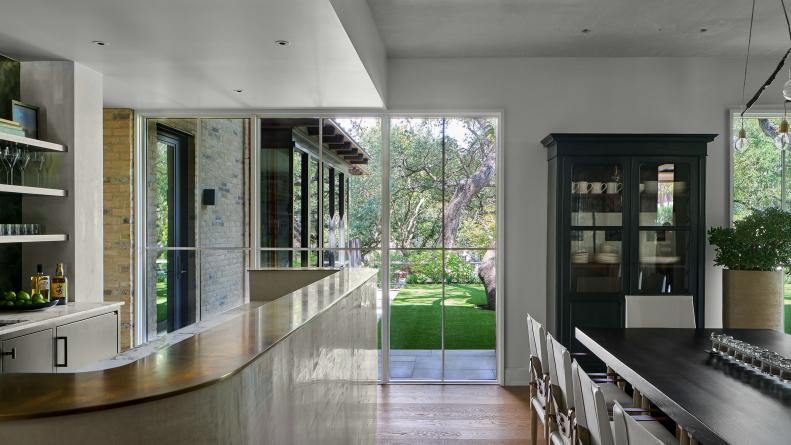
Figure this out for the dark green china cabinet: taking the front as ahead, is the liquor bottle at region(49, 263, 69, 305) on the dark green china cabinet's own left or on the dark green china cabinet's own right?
on the dark green china cabinet's own right

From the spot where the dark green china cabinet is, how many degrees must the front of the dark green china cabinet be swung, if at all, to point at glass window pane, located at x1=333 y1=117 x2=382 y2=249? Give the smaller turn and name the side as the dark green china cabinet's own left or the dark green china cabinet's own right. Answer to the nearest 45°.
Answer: approximately 90° to the dark green china cabinet's own right

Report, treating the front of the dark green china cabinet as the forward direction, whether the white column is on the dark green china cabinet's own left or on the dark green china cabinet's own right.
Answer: on the dark green china cabinet's own right

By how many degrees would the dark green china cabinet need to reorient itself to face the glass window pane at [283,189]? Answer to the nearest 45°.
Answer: approximately 90° to its right

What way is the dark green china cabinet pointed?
toward the camera

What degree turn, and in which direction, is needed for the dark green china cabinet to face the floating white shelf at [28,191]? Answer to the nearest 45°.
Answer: approximately 45° to its right

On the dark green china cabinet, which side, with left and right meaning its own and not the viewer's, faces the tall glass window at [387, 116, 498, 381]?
right

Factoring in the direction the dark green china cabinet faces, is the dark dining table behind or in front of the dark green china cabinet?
in front

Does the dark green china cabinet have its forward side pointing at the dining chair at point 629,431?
yes

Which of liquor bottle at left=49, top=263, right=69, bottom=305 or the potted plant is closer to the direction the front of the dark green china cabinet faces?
the liquor bottle

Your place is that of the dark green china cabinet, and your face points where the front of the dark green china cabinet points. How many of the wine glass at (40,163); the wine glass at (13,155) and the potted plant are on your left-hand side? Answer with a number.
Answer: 1

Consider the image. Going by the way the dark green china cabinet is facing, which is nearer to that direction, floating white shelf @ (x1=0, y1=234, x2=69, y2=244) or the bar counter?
the bar counter

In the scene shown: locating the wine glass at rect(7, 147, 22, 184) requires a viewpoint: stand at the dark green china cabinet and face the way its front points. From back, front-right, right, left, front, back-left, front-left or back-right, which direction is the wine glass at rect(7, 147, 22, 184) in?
front-right

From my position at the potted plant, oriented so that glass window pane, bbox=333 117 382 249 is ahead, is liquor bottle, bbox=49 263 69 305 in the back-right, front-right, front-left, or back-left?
front-left

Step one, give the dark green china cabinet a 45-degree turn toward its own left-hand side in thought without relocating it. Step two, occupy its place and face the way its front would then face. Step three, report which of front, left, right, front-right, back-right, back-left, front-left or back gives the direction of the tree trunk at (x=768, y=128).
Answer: left

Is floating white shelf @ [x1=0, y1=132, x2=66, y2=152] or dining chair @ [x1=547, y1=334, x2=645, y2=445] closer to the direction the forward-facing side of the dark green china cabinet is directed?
the dining chair

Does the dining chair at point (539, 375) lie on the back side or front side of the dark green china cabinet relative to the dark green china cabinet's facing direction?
on the front side

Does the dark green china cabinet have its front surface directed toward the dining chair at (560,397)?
yes
